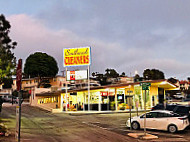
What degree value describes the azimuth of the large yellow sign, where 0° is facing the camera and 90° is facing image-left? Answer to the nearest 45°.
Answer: approximately 0°
